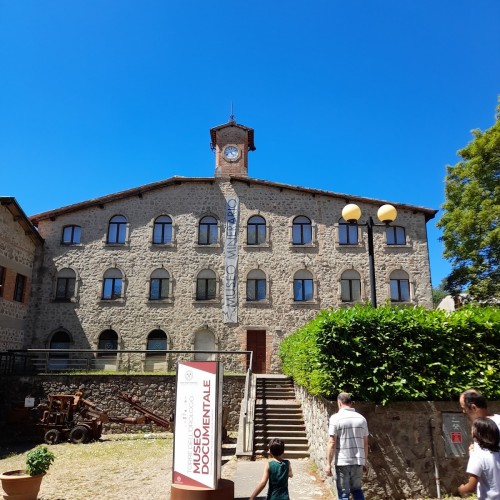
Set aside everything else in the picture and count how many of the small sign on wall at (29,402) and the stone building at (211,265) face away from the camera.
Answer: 0

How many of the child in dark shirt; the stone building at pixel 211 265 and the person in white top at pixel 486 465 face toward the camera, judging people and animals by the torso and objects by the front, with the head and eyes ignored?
1

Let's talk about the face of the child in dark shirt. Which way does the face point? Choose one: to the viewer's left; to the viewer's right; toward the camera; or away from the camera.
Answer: away from the camera

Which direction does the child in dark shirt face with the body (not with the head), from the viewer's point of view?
away from the camera

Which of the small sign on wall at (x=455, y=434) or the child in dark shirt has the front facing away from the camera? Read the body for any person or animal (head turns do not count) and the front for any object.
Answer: the child in dark shirt

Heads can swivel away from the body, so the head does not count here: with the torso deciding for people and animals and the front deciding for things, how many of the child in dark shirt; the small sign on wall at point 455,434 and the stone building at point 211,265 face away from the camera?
1

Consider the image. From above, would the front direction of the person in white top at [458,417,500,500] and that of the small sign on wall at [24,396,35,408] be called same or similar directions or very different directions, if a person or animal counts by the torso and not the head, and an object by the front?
very different directions

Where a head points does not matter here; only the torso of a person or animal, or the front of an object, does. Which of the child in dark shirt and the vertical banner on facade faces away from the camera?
the child in dark shirt

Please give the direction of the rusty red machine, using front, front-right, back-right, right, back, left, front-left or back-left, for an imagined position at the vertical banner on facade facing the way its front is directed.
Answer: front-right

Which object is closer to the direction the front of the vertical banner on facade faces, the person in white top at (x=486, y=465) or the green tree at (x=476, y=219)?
the person in white top

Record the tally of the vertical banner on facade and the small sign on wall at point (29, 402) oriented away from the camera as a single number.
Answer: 0
